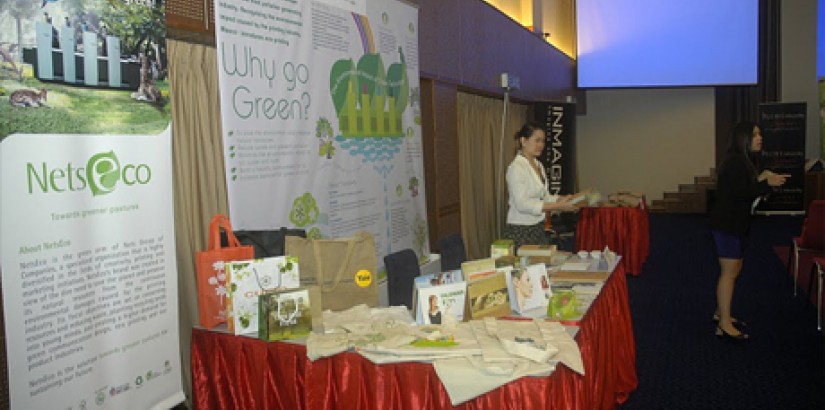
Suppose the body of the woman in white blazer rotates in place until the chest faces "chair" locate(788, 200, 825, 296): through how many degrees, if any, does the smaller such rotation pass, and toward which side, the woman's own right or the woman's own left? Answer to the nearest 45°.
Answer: approximately 45° to the woman's own left

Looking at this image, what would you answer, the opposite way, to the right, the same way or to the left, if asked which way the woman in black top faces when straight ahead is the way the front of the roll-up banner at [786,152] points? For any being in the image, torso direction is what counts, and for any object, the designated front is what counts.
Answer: to the left

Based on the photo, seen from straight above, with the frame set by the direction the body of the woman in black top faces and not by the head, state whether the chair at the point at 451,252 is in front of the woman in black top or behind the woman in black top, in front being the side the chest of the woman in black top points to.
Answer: behind

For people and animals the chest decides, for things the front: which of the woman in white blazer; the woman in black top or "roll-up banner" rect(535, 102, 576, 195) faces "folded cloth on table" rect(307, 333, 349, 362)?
the roll-up banner

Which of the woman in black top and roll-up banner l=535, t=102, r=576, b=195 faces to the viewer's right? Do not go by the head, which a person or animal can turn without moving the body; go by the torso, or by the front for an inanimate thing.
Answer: the woman in black top

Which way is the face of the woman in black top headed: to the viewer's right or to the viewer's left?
to the viewer's right

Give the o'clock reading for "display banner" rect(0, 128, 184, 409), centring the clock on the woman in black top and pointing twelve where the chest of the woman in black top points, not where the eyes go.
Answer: The display banner is roughly at 4 o'clock from the woman in black top.

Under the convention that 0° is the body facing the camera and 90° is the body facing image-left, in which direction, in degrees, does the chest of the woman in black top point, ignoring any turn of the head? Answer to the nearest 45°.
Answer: approximately 270°

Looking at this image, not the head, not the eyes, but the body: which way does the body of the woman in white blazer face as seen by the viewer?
to the viewer's right

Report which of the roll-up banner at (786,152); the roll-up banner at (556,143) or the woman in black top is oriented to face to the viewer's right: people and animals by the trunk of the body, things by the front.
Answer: the woman in black top

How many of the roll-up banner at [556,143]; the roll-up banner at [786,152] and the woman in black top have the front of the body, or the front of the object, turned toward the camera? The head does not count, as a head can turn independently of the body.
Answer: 2
